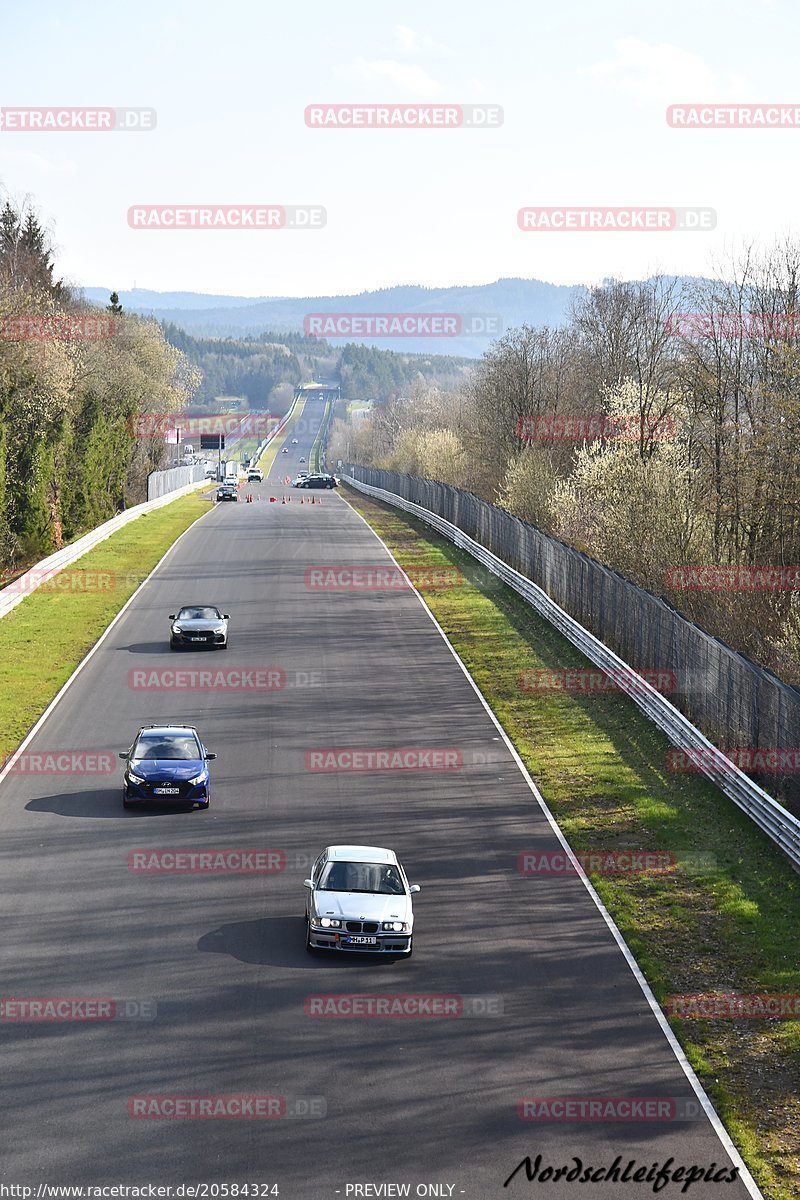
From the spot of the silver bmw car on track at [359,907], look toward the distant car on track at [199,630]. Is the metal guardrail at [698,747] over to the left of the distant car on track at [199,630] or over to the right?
right

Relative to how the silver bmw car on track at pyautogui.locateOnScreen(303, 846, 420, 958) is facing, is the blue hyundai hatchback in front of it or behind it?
behind

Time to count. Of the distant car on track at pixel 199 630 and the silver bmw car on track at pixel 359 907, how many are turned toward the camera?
2

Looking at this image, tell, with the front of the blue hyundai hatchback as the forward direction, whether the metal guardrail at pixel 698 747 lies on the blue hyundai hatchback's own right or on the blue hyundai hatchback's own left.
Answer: on the blue hyundai hatchback's own left

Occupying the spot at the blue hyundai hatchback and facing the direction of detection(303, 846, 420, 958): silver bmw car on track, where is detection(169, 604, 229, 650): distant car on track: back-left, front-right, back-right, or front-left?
back-left

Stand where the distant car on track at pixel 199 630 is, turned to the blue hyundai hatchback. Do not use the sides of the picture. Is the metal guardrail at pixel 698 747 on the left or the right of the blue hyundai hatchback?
left

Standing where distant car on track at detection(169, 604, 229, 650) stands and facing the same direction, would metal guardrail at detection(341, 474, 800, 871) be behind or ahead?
ahead

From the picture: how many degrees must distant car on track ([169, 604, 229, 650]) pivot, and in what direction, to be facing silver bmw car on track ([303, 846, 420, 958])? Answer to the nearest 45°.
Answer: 0° — it already faces it

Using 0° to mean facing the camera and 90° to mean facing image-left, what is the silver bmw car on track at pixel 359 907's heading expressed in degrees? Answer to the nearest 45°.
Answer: approximately 0°

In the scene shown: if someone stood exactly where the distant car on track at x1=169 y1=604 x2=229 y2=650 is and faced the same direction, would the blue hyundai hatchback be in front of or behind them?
in front
